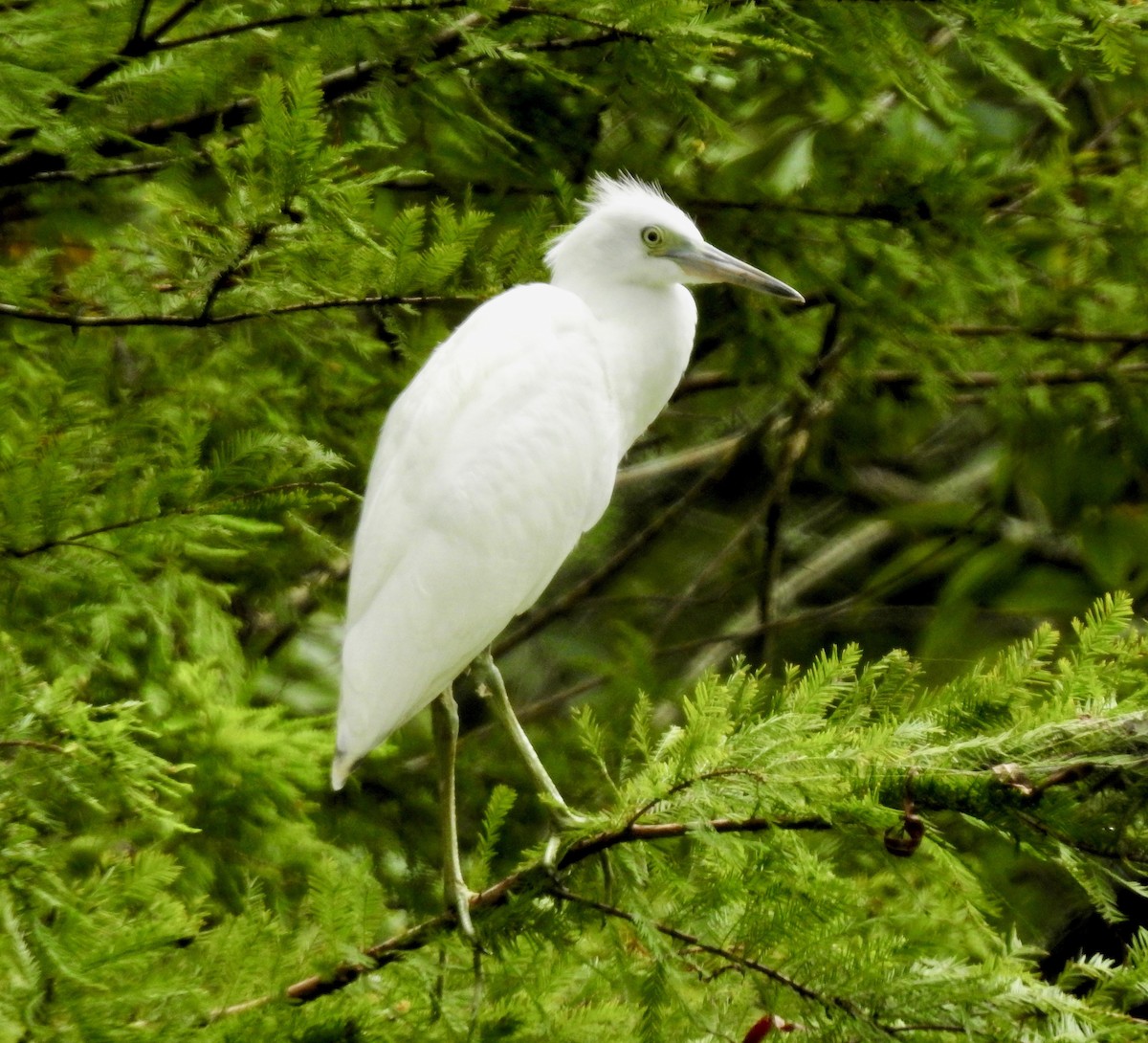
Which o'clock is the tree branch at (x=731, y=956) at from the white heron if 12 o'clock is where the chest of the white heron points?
The tree branch is roughly at 2 o'clock from the white heron.

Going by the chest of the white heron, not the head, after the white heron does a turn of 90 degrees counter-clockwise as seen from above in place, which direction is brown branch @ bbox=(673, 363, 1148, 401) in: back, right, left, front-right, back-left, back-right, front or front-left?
front-right

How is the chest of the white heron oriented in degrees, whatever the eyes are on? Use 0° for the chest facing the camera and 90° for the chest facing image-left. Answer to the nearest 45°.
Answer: approximately 270°
